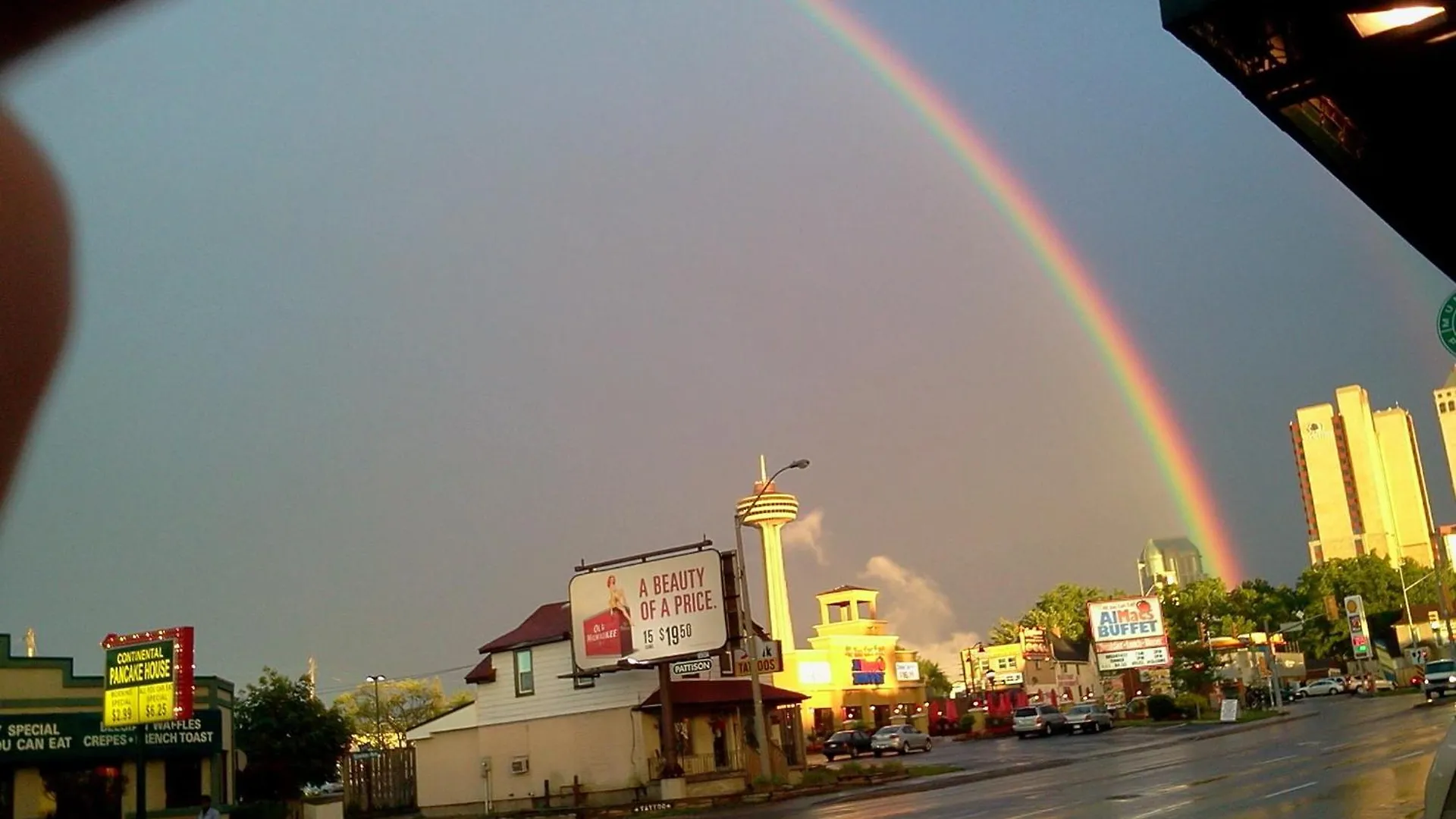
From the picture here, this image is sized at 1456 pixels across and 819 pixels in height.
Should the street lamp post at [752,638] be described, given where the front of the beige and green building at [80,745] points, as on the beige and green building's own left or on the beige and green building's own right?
on the beige and green building's own left

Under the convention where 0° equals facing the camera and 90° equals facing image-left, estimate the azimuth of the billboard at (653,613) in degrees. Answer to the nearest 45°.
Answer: approximately 45°

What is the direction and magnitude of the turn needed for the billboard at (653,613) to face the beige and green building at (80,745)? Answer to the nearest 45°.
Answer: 0° — it already faces it

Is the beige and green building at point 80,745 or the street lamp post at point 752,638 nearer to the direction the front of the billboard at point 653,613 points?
the beige and green building

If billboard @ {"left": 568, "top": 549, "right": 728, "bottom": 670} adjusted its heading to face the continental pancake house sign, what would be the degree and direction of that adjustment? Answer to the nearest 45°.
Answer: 0° — it already faces it

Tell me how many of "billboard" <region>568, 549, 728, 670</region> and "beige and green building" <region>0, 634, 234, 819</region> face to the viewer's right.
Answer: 0

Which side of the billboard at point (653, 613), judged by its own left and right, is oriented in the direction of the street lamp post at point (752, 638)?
left

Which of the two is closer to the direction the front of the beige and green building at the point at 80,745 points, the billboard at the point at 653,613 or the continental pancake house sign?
the continental pancake house sign

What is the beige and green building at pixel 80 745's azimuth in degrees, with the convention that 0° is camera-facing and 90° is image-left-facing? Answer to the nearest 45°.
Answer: approximately 0°

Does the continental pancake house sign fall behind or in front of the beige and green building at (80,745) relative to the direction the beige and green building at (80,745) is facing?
in front
